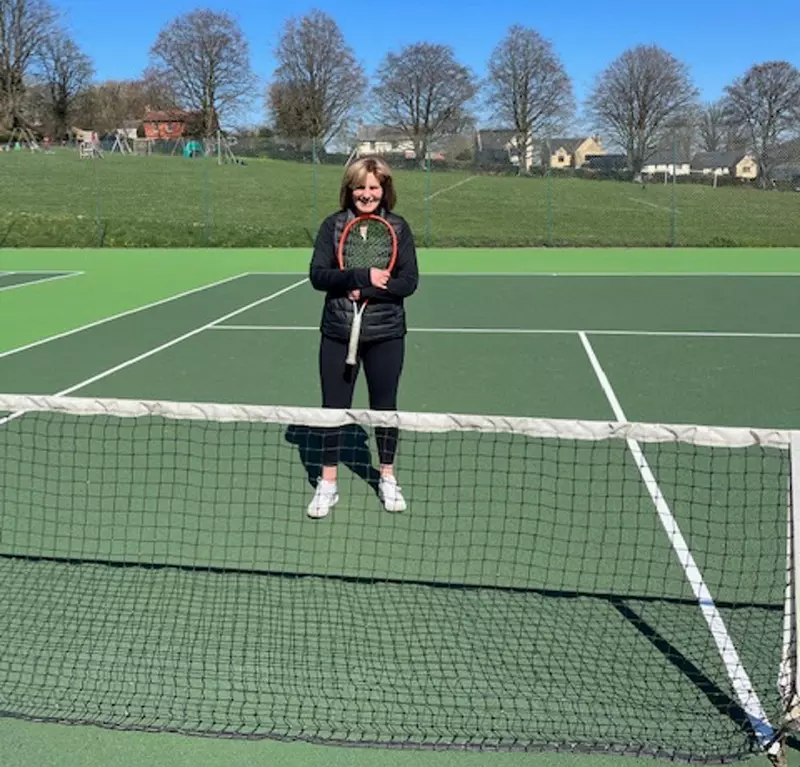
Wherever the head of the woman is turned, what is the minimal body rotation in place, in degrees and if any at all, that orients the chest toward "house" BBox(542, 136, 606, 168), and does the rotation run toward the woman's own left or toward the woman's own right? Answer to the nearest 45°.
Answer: approximately 180°

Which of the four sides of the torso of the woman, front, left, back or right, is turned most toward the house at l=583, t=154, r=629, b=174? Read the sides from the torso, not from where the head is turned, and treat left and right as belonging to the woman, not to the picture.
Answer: back

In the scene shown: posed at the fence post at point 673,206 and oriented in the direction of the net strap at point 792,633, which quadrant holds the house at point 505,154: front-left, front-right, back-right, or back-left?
back-right

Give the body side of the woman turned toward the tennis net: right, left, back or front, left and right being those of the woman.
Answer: front

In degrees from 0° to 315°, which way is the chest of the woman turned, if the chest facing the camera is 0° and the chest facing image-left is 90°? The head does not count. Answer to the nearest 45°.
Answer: approximately 0°

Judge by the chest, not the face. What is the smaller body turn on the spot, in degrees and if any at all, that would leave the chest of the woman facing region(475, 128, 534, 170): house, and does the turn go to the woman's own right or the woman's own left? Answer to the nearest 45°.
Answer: approximately 180°

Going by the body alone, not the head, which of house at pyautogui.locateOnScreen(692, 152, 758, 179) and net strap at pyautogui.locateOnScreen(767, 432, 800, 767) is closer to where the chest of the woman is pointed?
the net strap

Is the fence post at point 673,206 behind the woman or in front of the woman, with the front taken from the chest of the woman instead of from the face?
behind
